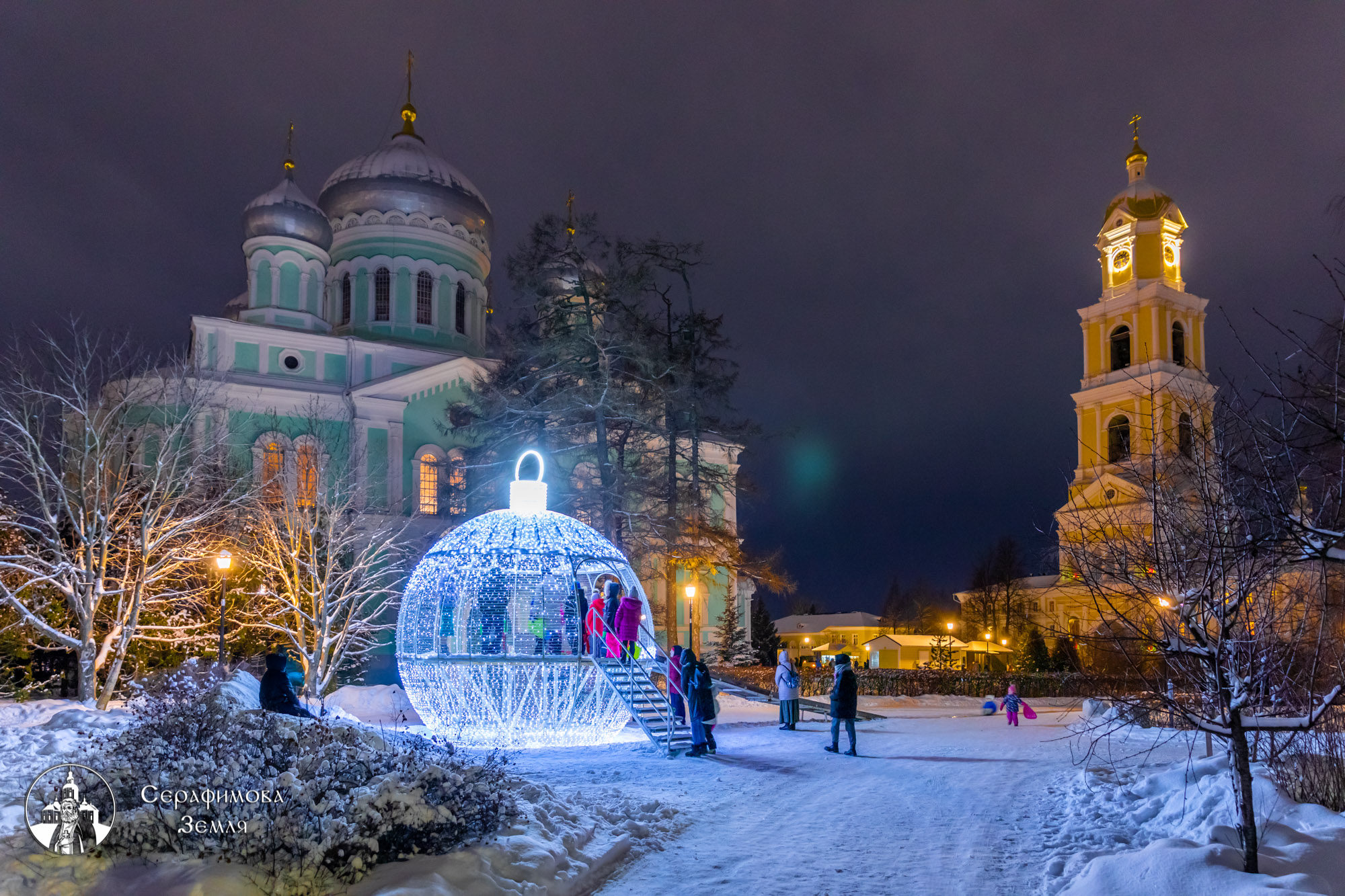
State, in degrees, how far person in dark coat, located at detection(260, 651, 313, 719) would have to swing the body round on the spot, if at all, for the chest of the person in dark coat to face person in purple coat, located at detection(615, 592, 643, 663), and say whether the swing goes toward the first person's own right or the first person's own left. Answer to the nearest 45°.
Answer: approximately 45° to the first person's own left

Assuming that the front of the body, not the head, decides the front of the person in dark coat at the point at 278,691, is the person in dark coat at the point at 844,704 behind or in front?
in front

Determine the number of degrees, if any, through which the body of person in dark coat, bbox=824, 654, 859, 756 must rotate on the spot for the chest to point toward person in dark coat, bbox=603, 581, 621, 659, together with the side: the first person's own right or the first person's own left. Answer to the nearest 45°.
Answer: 0° — they already face them

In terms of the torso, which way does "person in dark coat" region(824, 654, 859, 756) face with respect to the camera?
to the viewer's left

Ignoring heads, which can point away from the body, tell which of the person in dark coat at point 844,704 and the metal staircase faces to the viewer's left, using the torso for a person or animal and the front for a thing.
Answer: the person in dark coat

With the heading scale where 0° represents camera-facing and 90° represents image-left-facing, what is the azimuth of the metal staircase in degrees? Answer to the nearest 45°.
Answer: approximately 315°

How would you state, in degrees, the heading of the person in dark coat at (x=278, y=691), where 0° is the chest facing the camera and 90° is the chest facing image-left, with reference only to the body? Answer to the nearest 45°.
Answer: approximately 270°

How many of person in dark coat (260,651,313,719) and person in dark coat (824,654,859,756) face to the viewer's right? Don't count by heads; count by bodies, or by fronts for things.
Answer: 1

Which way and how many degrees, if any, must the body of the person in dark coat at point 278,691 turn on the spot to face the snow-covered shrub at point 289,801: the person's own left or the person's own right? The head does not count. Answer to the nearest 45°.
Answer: approximately 90° to the person's own right

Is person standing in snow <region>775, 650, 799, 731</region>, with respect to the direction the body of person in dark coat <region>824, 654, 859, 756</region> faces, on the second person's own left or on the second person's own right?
on the second person's own right

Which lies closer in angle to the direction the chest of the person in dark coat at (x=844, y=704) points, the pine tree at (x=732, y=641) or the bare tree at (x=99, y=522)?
the bare tree

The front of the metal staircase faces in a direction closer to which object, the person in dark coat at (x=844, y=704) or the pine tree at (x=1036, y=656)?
the person in dark coat
